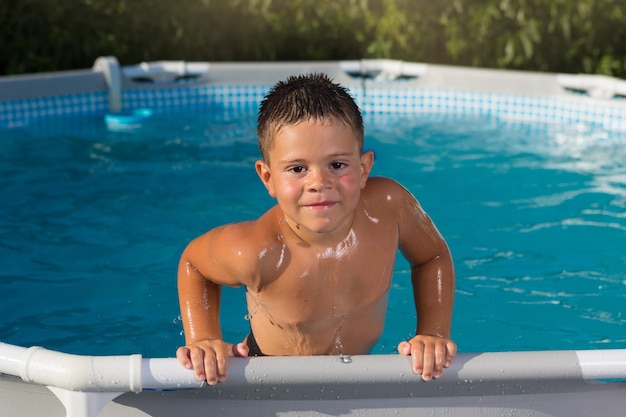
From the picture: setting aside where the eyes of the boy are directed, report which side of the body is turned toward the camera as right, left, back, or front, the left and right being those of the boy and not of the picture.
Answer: front

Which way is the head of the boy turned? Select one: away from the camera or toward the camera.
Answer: toward the camera
